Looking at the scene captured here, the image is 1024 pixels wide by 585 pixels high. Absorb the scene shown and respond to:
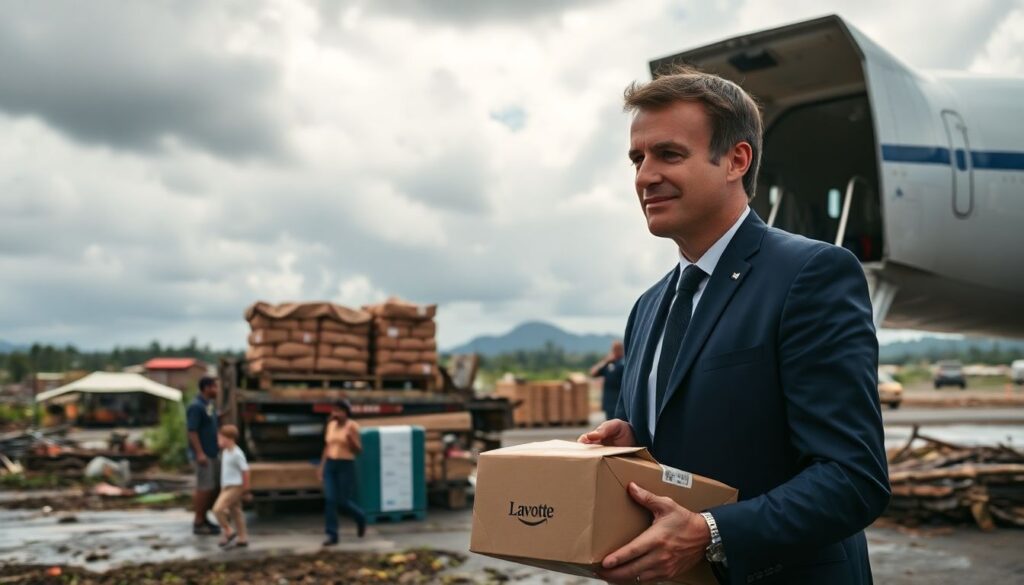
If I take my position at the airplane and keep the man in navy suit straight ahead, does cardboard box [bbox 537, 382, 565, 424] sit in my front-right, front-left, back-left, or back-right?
back-right

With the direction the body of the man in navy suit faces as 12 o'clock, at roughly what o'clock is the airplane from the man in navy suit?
The airplane is roughly at 5 o'clock from the man in navy suit.

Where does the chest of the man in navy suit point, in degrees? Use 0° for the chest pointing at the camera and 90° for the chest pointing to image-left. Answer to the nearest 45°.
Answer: approximately 45°
